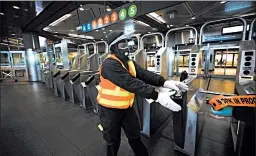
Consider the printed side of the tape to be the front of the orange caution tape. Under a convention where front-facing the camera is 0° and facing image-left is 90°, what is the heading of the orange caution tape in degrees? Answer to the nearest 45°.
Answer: approximately 0°

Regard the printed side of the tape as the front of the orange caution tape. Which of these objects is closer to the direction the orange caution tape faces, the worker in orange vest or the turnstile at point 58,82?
the worker in orange vest

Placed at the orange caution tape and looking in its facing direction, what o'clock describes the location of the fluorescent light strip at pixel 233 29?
The fluorescent light strip is roughly at 6 o'clock from the orange caution tape.

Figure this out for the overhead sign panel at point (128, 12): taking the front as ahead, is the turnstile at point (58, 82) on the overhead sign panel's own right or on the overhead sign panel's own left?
on the overhead sign panel's own right

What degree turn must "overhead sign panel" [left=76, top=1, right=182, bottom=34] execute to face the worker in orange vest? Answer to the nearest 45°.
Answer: approximately 45° to its left

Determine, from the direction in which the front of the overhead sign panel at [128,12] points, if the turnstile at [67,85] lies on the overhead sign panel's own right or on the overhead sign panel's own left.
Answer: on the overhead sign panel's own right

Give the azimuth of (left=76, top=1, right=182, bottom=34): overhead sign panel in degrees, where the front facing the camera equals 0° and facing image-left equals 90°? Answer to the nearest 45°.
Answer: approximately 45°
